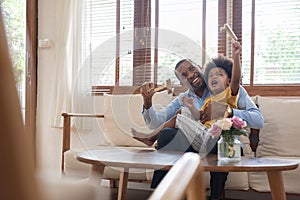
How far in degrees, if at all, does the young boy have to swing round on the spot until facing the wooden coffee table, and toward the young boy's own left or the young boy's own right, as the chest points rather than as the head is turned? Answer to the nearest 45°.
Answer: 0° — they already face it

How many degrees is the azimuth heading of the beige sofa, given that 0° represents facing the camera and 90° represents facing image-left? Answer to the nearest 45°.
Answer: approximately 0°

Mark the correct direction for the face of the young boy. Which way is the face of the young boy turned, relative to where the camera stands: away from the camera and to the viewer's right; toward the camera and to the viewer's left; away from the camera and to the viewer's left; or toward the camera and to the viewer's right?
toward the camera and to the viewer's left

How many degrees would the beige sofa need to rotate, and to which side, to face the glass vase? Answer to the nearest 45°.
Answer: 0° — it already faces it

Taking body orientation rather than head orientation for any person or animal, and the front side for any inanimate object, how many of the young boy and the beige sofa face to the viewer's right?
0

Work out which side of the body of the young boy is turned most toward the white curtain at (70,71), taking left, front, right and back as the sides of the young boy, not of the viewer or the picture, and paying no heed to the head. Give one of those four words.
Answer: right

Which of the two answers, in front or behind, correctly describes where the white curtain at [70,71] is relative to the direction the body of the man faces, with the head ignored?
behind

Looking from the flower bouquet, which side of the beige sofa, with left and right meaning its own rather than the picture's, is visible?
front
